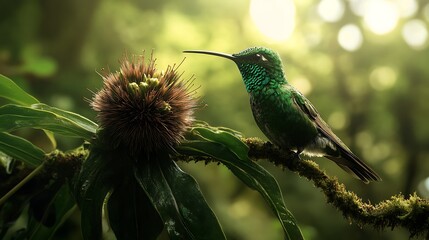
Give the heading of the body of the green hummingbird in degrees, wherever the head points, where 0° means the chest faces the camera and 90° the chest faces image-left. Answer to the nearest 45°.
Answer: approximately 90°

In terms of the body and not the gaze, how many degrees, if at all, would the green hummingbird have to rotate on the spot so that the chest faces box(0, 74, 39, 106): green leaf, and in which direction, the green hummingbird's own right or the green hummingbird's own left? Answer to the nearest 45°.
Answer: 0° — it already faces it

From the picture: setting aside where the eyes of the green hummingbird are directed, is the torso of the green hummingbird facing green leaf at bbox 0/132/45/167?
yes
